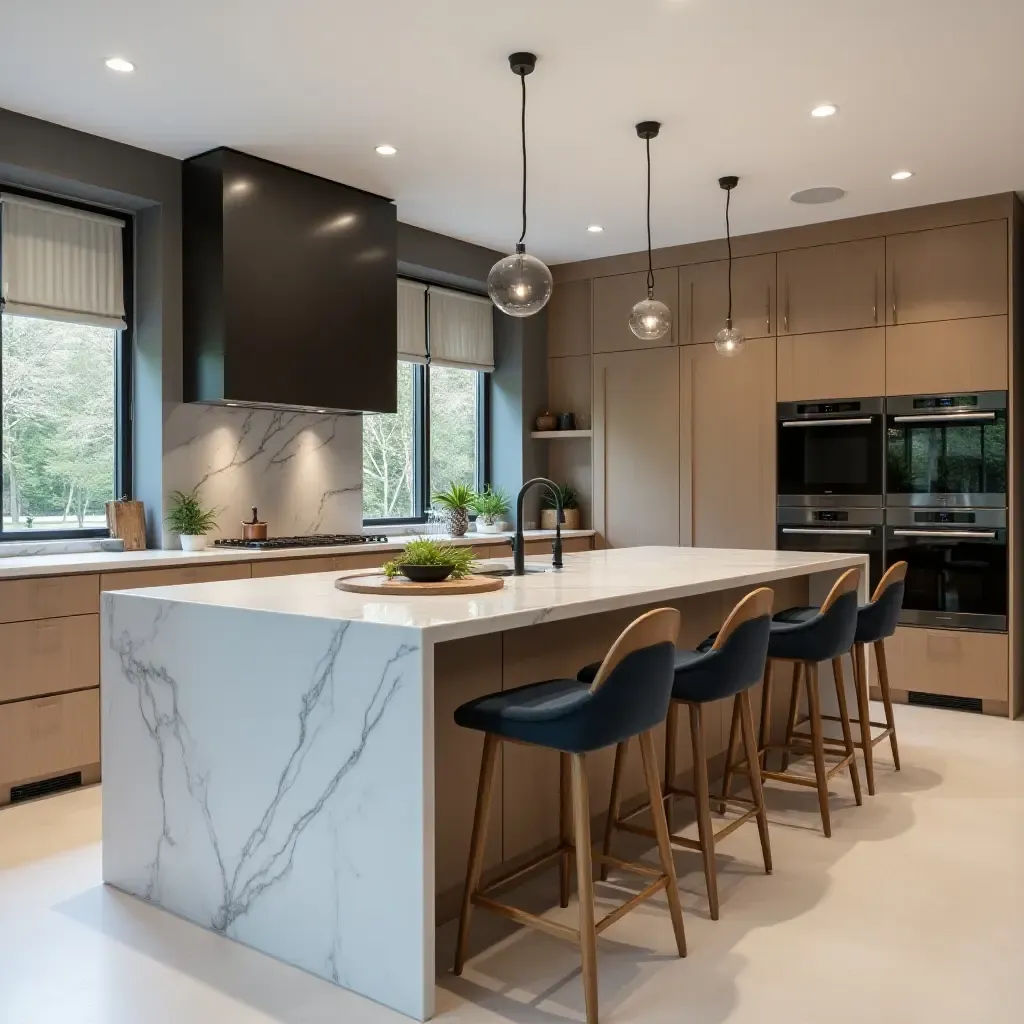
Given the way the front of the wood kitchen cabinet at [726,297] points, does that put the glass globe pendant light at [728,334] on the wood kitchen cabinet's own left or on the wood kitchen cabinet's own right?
on the wood kitchen cabinet's own left

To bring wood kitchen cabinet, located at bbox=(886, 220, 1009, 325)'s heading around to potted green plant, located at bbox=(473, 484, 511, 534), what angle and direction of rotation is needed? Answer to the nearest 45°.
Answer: approximately 90° to its right

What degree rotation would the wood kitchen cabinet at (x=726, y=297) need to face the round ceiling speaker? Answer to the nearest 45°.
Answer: approximately 90° to its left

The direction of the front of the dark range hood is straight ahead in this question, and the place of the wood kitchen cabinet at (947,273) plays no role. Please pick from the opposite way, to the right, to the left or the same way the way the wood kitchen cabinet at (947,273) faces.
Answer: to the right

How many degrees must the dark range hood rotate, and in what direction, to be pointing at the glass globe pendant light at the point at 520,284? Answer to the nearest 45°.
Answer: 0° — it already faces it

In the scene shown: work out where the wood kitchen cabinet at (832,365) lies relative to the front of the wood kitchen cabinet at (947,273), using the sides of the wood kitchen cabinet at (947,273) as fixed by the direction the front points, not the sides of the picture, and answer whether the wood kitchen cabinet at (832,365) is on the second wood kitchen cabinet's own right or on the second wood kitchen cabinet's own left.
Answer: on the second wood kitchen cabinet's own right

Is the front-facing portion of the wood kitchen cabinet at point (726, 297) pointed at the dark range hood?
yes
